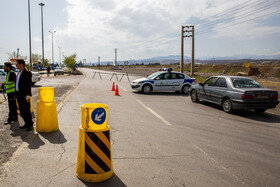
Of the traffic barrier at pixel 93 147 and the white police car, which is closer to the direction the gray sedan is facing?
the white police car

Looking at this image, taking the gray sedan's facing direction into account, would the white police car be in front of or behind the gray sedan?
in front

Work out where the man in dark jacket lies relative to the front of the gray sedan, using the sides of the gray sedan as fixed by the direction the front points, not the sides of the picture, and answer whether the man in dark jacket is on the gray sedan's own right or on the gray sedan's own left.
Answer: on the gray sedan's own left

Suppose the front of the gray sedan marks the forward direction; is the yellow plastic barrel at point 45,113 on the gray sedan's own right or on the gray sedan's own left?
on the gray sedan's own left

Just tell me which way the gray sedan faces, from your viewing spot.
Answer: facing away from the viewer and to the left of the viewer

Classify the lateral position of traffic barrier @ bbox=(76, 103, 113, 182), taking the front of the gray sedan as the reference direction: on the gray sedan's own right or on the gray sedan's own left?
on the gray sedan's own left

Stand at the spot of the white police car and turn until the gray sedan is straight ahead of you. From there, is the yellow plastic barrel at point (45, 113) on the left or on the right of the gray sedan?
right

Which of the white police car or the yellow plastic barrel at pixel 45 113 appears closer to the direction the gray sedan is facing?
the white police car
